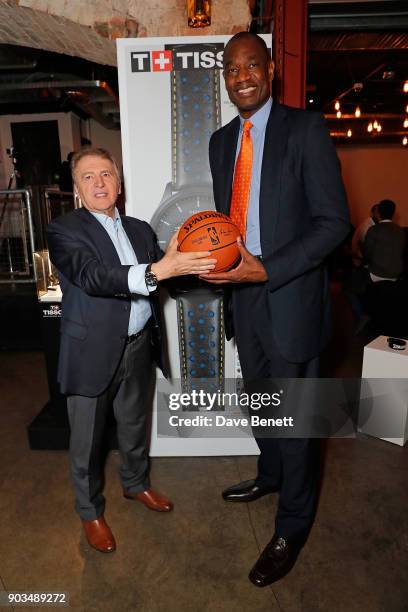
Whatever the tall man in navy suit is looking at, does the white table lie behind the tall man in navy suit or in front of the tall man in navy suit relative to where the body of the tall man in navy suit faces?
behind

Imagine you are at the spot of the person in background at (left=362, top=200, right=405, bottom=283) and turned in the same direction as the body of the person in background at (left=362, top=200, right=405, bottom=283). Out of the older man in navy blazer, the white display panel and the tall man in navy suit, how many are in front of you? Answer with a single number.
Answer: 0

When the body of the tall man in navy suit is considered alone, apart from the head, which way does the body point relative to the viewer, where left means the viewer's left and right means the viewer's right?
facing the viewer and to the left of the viewer

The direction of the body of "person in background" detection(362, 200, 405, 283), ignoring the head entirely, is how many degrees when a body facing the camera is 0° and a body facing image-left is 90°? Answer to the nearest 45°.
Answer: approximately 180°

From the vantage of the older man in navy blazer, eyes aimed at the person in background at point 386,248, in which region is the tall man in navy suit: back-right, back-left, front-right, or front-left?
front-right

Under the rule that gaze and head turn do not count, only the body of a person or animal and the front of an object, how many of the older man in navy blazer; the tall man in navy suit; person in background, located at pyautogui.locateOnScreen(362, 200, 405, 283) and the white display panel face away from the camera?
1

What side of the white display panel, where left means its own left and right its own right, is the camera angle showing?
front

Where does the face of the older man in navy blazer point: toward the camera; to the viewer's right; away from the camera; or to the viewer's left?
toward the camera

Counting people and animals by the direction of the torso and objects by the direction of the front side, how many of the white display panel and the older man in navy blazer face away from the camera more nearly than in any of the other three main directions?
0

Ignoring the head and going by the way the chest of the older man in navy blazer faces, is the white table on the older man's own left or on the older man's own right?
on the older man's own left

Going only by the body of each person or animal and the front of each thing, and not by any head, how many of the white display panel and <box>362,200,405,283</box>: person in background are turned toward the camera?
1

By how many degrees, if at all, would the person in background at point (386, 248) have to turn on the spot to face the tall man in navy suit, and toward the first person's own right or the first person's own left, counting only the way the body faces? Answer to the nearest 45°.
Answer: approximately 180°

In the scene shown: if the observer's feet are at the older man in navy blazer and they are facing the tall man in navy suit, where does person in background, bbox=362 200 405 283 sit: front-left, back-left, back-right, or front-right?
front-left

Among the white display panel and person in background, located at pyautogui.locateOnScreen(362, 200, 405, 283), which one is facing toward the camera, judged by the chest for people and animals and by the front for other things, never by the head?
the white display panel

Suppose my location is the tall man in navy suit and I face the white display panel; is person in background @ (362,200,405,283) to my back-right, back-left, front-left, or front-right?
front-right
